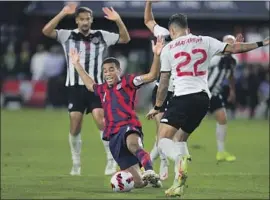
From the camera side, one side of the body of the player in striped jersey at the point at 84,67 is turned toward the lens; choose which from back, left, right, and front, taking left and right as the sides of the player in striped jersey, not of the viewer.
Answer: front

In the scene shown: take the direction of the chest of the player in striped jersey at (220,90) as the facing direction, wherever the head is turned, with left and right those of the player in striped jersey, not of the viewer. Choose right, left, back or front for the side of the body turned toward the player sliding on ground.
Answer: right

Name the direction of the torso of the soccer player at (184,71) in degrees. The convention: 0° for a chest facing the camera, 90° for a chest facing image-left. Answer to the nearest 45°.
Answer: approximately 135°

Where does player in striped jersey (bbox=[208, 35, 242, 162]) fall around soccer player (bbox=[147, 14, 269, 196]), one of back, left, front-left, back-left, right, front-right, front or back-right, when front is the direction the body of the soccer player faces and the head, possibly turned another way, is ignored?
front-right

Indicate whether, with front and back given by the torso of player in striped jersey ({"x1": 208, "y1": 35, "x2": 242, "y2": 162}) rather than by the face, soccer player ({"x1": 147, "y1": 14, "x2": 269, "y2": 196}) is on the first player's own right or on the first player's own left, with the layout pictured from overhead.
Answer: on the first player's own right

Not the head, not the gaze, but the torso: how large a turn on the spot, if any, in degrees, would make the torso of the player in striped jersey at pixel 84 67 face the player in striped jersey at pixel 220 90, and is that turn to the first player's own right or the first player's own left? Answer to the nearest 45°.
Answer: approximately 135° to the first player's own left

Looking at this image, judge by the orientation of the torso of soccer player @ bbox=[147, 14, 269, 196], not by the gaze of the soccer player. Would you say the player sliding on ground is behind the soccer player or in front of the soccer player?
in front
